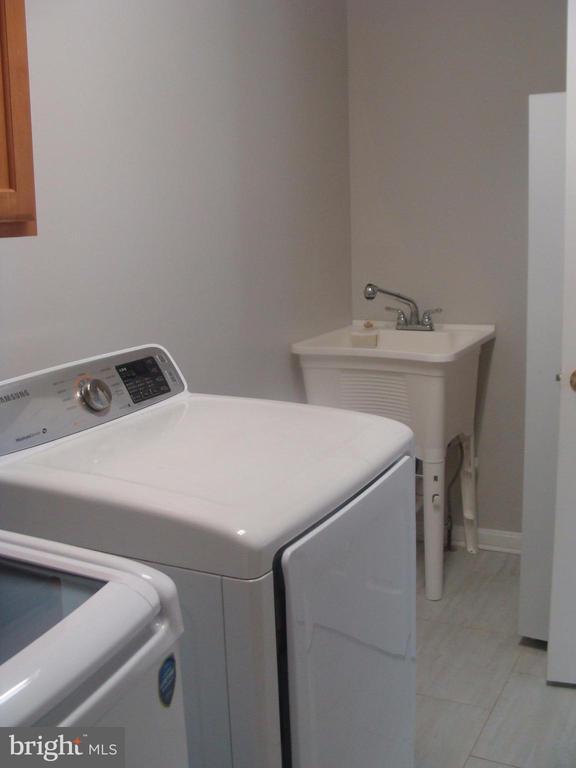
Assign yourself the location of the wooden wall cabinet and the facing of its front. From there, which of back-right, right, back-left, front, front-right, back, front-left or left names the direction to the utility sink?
left

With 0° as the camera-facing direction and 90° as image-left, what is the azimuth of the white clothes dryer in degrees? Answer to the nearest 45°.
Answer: approximately 315°

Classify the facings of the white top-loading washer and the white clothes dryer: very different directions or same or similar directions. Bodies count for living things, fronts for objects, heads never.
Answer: same or similar directions

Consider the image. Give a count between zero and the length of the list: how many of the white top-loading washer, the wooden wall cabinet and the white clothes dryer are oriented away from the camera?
0

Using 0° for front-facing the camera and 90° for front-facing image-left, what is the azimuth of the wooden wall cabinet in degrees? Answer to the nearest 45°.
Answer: approximately 315°

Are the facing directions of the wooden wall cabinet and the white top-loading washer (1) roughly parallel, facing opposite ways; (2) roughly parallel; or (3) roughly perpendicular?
roughly parallel

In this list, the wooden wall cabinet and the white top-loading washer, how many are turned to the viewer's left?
0

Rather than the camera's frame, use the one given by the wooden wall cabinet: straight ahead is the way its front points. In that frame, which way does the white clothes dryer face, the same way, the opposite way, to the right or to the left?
the same way

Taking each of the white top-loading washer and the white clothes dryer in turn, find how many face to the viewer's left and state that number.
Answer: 0
